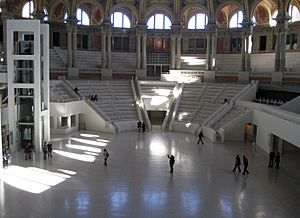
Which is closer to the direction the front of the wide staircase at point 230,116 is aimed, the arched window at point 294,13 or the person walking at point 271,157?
the person walking

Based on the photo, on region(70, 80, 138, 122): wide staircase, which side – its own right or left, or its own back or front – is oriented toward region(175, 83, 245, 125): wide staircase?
left

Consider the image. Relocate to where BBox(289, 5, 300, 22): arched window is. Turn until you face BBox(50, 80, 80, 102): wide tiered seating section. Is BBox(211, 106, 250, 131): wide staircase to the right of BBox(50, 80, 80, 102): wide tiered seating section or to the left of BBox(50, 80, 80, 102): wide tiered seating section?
left

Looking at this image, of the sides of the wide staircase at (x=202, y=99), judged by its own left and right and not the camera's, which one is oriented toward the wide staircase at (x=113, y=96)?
right

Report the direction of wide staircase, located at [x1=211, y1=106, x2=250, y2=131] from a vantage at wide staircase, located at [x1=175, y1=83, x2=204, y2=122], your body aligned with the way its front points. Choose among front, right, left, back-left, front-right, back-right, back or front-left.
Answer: front-left

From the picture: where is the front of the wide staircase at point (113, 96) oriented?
toward the camera

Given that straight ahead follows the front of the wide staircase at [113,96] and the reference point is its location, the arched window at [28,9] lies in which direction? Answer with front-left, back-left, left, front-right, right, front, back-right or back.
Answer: back-right

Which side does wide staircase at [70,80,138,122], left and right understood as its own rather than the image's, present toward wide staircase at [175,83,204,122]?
left

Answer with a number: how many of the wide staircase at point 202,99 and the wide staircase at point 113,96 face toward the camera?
2

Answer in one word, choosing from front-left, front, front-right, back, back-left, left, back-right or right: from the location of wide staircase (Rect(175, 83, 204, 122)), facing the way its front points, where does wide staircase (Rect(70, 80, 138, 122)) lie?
right

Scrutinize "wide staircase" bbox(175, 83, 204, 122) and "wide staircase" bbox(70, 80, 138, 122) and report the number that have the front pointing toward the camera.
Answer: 2

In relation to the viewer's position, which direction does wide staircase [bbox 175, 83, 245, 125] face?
facing the viewer

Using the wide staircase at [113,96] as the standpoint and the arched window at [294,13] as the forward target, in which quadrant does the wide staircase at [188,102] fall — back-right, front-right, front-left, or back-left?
front-right

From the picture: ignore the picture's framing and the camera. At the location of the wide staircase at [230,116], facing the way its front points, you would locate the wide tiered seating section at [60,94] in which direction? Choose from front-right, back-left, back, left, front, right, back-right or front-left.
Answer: front-right
